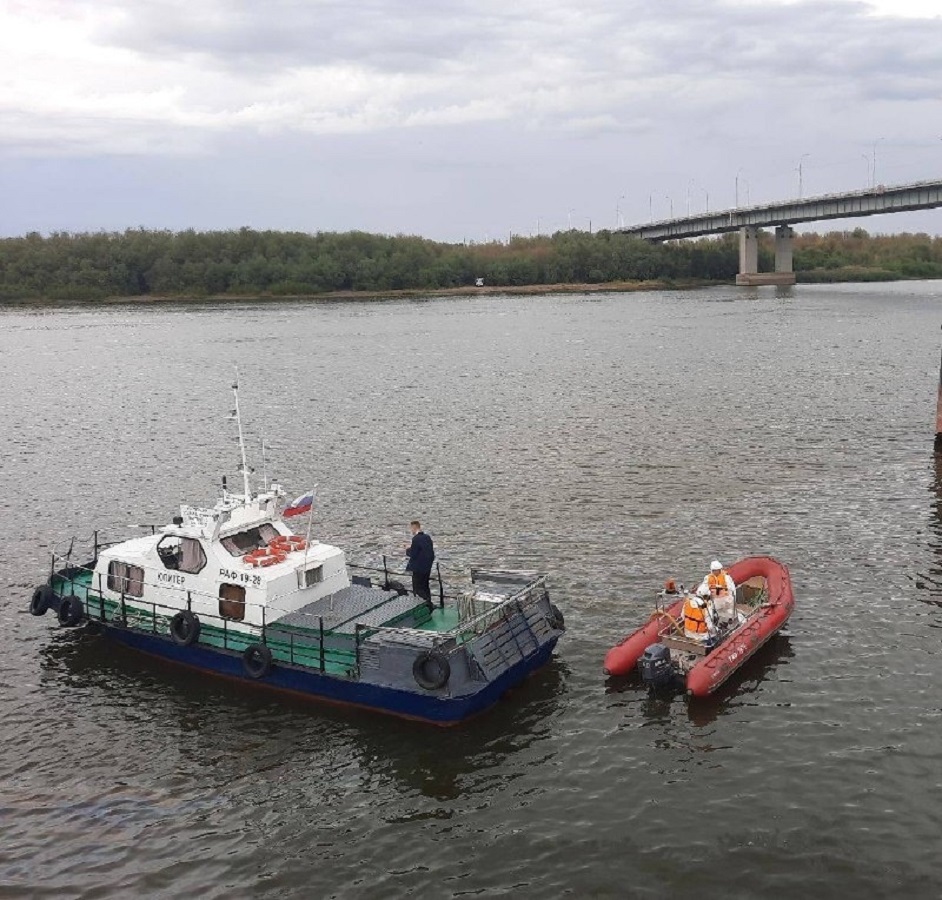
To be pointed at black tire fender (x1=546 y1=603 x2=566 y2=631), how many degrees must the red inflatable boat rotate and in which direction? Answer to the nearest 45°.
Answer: approximately 135° to its left

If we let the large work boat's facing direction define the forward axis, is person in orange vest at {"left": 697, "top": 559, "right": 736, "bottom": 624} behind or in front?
behind

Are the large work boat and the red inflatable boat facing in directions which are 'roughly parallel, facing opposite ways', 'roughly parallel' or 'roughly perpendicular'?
roughly perpendicular

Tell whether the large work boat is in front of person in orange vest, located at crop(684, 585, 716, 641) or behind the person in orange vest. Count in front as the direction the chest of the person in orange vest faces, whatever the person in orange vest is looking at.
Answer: behind

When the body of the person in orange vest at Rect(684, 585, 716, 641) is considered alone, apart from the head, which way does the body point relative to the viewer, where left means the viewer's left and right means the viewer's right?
facing away from the viewer and to the right of the viewer

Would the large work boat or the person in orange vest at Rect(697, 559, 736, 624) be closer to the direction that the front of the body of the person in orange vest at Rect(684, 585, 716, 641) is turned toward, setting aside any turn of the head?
the person in orange vest

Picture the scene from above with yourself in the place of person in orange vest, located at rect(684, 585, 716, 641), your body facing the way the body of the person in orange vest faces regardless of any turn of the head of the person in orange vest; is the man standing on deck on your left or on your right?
on your left

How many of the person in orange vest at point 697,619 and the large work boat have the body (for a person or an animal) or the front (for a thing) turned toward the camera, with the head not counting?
0

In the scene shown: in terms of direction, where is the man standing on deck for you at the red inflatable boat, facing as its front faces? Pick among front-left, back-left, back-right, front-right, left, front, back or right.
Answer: back-left

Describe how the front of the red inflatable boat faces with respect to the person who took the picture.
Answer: facing away from the viewer and to the right of the viewer
